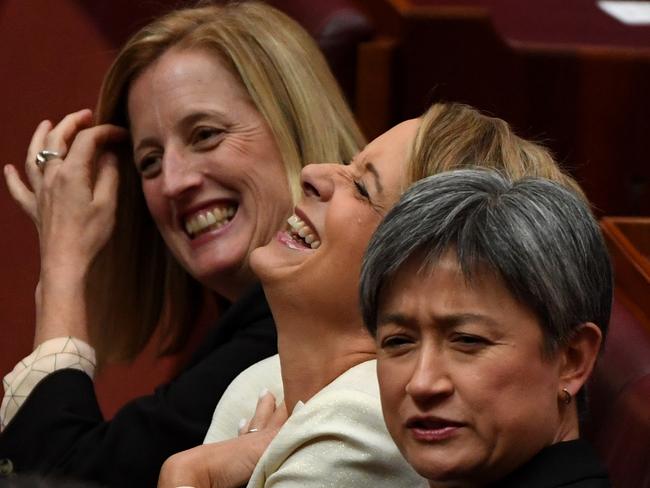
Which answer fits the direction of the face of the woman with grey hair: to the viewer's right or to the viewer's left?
to the viewer's left
